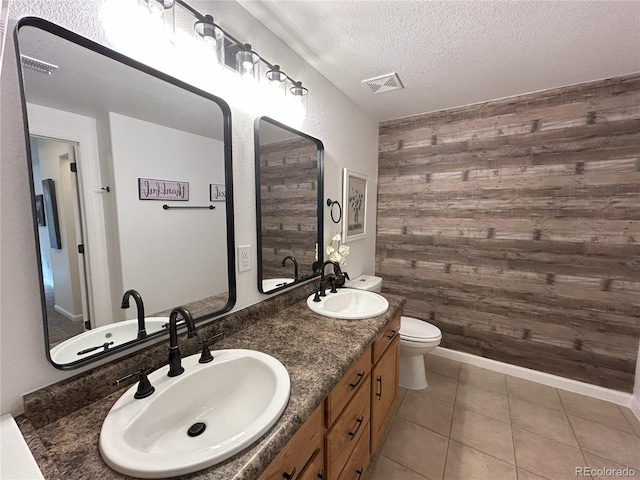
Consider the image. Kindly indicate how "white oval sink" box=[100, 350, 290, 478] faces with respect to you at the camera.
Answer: facing the viewer and to the right of the viewer

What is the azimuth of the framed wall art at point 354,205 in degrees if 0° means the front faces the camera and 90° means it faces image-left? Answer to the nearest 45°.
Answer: approximately 315°

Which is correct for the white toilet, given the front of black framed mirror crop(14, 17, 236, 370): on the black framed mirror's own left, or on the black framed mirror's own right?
on the black framed mirror's own left

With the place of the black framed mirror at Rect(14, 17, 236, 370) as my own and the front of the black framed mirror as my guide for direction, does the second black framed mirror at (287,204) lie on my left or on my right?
on my left

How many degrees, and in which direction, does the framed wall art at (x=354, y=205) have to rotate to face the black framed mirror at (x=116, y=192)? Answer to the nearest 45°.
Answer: approximately 90° to its right

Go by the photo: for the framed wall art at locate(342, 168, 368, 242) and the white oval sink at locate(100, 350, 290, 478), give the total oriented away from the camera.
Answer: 0

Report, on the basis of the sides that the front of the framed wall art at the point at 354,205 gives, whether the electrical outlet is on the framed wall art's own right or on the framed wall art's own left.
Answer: on the framed wall art's own right

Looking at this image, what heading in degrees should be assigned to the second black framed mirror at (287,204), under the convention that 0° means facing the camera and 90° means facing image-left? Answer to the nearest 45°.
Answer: approximately 315°

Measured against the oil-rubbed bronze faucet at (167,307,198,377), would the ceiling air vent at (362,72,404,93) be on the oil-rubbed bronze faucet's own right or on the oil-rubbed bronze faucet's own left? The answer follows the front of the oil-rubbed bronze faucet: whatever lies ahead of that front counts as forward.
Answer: on the oil-rubbed bronze faucet's own left
